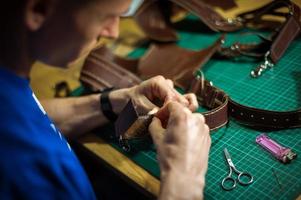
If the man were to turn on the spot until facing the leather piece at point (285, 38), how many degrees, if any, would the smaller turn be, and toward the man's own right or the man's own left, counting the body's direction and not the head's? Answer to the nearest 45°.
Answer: approximately 45° to the man's own left

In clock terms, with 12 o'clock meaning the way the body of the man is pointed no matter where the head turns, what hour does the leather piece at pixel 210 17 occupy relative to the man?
The leather piece is roughly at 10 o'clock from the man.

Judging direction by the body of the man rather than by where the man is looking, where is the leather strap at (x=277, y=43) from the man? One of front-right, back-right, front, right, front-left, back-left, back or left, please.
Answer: front-left

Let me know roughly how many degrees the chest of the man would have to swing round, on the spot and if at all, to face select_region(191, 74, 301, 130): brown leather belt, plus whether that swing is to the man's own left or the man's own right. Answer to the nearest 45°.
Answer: approximately 45° to the man's own left

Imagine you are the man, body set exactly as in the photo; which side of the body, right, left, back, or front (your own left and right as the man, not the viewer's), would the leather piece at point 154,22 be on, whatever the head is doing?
left

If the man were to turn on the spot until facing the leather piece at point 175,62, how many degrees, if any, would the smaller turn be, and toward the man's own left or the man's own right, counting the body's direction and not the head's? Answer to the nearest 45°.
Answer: approximately 45° to the man's own left

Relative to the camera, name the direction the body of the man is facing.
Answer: to the viewer's right

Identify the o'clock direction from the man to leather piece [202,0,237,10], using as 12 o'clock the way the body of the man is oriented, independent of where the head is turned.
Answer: The leather piece is roughly at 10 o'clock from the man.
